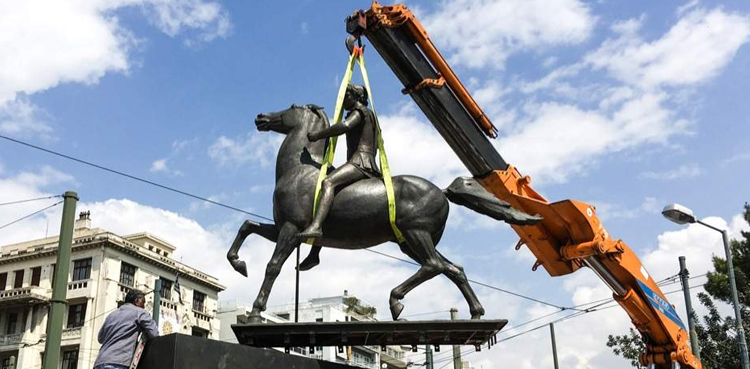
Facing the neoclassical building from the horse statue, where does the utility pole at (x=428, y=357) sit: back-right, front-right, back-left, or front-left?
front-right

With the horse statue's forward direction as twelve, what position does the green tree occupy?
The green tree is roughly at 4 o'clock from the horse statue.

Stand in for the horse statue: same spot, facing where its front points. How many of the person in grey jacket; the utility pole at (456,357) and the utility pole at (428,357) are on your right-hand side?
2

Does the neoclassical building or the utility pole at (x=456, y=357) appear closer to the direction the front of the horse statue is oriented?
the neoclassical building

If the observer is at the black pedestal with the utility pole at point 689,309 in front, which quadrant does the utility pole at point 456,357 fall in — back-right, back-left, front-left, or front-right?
front-left

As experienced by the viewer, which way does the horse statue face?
facing to the left of the viewer

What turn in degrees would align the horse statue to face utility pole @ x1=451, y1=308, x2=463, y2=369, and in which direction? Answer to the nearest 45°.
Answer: approximately 90° to its right

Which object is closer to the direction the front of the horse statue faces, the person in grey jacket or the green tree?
the person in grey jacket

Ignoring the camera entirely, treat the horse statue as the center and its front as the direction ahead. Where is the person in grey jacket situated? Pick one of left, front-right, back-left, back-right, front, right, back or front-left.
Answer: front-left

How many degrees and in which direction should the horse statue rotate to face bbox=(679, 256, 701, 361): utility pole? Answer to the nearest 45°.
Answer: approximately 135° to its right

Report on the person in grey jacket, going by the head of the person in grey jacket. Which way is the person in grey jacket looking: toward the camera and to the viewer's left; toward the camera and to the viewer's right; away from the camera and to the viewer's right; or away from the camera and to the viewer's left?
away from the camera and to the viewer's right

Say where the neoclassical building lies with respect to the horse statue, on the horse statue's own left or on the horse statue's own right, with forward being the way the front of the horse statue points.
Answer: on the horse statue's own right

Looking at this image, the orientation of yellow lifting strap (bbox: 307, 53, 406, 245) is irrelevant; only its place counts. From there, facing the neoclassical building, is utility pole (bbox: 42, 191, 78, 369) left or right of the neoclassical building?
left
